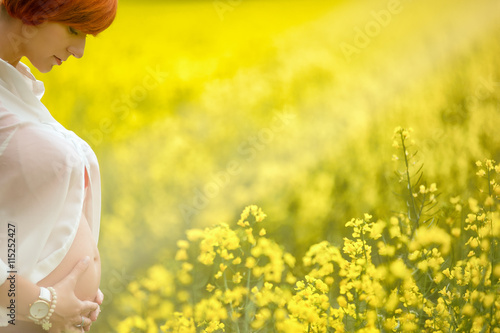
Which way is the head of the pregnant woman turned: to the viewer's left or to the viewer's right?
to the viewer's right

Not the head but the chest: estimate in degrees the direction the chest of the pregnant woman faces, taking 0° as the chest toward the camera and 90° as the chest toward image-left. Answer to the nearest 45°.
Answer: approximately 270°
